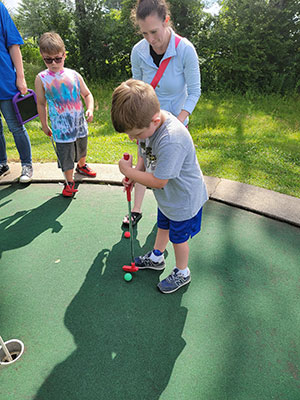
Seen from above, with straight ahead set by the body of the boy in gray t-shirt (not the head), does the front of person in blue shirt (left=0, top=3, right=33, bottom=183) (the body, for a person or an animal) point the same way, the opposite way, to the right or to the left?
to the left

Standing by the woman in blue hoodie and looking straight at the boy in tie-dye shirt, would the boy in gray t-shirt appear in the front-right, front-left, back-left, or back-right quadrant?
back-left

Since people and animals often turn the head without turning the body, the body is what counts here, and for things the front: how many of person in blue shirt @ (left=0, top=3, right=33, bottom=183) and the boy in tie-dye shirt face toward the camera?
2

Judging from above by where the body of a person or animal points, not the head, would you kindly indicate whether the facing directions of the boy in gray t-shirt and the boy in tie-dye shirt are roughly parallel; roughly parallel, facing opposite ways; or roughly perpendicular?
roughly perpendicular

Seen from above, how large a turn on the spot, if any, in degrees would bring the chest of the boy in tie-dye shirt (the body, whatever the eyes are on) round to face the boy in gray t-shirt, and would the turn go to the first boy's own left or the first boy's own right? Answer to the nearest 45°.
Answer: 0° — they already face them

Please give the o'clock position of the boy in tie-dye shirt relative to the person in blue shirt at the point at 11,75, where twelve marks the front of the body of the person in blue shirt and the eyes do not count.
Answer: The boy in tie-dye shirt is roughly at 11 o'clock from the person in blue shirt.

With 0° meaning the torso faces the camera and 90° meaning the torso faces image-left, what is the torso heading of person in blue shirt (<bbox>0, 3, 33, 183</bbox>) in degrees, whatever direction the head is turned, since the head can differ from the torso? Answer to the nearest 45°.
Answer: approximately 0°

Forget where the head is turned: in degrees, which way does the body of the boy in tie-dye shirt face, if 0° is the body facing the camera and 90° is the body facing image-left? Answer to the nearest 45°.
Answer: approximately 0°

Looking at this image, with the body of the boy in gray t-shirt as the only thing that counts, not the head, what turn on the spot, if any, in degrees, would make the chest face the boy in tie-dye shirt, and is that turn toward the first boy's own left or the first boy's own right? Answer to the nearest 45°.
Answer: approximately 90° to the first boy's own right

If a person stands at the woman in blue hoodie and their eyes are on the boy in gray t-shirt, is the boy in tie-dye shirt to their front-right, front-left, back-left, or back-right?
back-right
